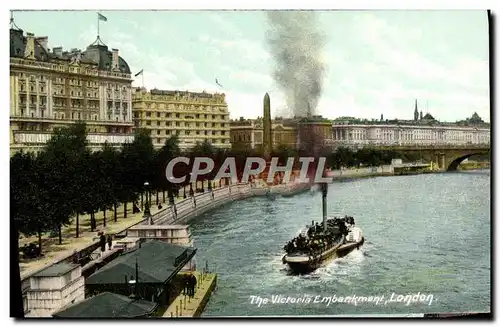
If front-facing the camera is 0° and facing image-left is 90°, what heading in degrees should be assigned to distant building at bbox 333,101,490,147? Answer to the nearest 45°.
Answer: approximately 0°

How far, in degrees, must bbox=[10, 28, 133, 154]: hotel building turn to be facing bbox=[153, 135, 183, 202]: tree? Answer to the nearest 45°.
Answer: approximately 45° to its left

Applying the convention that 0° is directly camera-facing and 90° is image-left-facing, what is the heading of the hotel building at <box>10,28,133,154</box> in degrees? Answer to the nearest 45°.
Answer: approximately 315°

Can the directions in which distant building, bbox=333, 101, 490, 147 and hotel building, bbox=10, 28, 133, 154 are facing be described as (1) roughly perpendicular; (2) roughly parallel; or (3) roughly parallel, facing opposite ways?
roughly parallel
